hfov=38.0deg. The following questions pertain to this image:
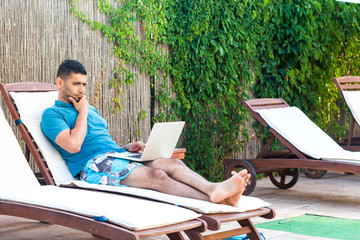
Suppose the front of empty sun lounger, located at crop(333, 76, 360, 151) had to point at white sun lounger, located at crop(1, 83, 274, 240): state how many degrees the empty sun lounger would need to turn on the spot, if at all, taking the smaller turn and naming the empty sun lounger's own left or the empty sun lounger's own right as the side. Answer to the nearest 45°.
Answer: approximately 90° to the empty sun lounger's own right

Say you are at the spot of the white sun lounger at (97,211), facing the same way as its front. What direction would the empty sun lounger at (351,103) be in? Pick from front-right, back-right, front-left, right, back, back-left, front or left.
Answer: left

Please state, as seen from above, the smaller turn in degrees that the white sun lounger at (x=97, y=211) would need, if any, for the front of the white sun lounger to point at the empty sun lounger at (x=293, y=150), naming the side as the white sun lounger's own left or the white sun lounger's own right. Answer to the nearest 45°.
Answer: approximately 90° to the white sun lounger's own left

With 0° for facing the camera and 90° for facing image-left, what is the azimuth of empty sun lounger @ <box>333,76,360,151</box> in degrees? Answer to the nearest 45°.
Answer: approximately 315°

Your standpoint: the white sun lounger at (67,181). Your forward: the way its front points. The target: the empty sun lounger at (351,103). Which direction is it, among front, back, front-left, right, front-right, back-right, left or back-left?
left

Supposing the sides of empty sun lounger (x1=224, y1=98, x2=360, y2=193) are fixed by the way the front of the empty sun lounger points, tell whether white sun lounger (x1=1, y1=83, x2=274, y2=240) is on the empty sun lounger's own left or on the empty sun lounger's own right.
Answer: on the empty sun lounger's own right

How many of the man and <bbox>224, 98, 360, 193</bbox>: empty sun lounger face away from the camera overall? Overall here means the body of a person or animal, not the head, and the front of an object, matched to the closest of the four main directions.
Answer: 0

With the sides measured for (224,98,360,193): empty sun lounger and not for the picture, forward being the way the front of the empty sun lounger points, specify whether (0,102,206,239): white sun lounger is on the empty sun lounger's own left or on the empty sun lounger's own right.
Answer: on the empty sun lounger's own right

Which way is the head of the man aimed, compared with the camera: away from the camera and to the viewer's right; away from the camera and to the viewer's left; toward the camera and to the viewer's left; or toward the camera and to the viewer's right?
toward the camera and to the viewer's right

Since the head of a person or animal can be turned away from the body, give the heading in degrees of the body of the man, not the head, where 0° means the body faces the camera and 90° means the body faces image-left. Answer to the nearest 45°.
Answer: approximately 315°
